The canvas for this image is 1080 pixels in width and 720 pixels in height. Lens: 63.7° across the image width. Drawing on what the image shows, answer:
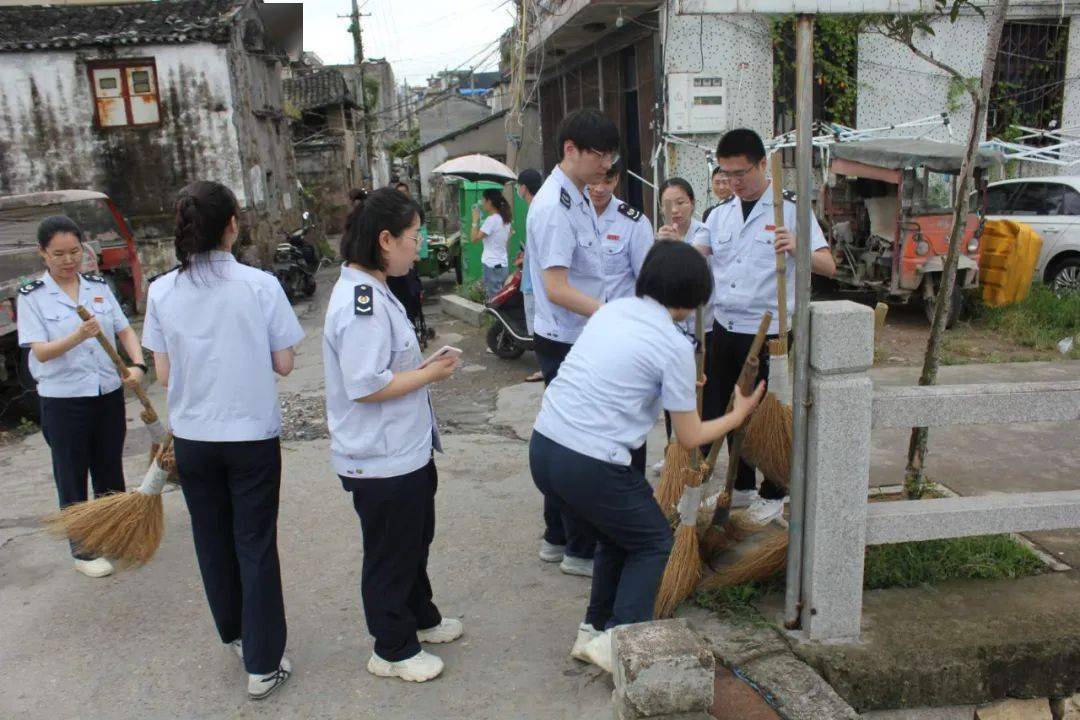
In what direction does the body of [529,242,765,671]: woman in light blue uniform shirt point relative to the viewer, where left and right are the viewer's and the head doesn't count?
facing away from the viewer and to the right of the viewer

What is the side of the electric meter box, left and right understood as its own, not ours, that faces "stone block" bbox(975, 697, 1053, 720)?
front

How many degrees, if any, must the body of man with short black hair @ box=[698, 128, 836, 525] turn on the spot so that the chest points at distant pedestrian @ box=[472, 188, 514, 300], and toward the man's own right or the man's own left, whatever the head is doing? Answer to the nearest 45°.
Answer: approximately 90° to the man's own right

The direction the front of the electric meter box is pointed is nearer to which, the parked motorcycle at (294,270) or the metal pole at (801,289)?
the metal pole

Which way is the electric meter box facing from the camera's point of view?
toward the camera

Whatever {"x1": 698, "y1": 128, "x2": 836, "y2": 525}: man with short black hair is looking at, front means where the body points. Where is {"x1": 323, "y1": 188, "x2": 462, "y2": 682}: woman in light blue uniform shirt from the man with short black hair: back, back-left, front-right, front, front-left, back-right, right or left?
front

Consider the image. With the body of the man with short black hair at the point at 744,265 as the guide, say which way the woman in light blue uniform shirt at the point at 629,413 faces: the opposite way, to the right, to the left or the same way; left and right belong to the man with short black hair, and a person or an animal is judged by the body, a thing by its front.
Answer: the opposite way

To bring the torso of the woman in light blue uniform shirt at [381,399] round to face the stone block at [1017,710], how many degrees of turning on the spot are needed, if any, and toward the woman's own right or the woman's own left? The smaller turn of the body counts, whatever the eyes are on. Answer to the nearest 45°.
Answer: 0° — they already face it

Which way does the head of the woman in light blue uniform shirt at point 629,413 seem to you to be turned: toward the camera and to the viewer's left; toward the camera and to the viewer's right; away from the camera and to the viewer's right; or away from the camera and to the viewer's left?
away from the camera and to the viewer's right

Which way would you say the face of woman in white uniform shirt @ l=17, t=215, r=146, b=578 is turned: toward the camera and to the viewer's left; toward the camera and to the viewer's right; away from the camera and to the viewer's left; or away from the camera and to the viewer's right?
toward the camera and to the viewer's right

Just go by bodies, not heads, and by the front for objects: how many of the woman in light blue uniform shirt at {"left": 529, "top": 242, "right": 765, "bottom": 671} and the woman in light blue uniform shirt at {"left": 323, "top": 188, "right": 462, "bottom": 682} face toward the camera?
0

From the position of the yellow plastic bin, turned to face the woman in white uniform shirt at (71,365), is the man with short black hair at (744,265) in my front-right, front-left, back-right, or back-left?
front-left

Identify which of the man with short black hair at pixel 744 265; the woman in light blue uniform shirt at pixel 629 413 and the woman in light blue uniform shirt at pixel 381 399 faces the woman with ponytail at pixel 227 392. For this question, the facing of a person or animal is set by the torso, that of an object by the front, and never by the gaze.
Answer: the man with short black hair

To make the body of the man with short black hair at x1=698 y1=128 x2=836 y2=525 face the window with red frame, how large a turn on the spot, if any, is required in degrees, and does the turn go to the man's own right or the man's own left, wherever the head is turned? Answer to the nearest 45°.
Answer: approximately 90° to the man's own right

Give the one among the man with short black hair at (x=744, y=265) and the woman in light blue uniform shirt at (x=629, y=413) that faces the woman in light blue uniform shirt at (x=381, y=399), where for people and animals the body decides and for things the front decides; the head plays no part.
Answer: the man with short black hair

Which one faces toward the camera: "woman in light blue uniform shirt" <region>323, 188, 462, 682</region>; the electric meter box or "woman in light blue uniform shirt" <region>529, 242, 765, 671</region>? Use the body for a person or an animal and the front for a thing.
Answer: the electric meter box
